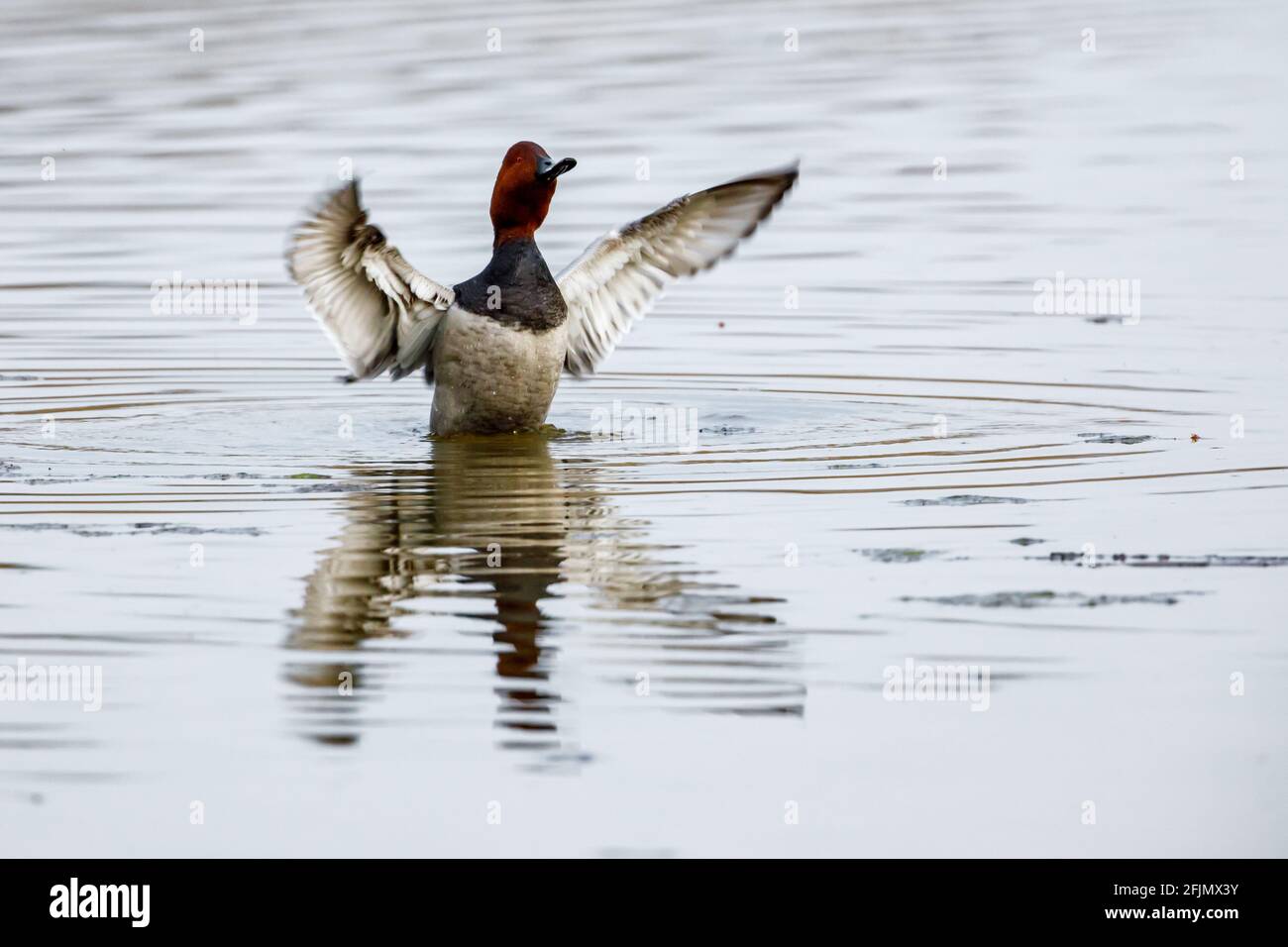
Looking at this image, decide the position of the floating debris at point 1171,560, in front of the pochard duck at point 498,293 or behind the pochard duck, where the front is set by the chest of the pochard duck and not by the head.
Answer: in front

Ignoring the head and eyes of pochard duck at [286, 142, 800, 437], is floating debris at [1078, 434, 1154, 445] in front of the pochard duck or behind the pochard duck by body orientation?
in front

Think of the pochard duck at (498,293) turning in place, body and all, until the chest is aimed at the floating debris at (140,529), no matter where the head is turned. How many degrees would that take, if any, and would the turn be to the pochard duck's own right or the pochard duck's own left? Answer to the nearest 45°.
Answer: approximately 90° to the pochard duck's own right

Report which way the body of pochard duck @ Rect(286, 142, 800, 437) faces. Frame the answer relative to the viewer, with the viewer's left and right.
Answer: facing the viewer and to the right of the viewer

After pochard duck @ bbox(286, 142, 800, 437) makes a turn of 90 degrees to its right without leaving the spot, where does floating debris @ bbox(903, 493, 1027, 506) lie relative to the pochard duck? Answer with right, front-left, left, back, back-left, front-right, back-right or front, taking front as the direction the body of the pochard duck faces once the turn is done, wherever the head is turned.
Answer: left
